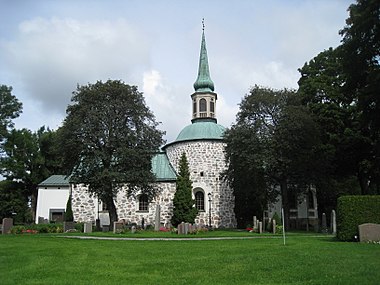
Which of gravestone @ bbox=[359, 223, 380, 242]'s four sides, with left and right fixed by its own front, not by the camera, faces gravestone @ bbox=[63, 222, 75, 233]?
right

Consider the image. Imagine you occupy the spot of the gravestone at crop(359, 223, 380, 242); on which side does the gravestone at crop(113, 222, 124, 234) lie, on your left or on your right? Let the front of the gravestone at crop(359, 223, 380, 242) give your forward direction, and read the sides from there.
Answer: on your right

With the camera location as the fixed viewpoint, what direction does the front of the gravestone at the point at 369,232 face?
facing the viewer

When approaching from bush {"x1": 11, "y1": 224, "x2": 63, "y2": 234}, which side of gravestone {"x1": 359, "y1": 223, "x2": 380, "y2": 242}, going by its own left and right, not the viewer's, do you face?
right

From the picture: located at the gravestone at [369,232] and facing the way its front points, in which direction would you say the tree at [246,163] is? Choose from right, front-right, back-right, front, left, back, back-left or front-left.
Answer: back-right

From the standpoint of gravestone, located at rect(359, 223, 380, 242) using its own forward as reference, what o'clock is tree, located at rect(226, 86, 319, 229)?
The tree is roughly at 5 o'clock from the gravestone.

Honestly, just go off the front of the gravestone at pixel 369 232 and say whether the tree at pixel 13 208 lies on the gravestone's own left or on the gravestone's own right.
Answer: on the gravestone's own right

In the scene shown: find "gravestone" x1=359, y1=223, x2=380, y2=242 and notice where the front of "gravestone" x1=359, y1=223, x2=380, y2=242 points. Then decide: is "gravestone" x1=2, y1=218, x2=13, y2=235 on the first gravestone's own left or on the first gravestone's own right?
on the first gravestone's own right

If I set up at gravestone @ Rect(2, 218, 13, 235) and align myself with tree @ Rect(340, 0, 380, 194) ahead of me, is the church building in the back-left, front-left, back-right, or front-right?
front-left

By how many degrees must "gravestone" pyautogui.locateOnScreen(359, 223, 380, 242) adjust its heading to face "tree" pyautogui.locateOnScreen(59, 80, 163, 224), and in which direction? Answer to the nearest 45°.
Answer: approximately 90° to its right
